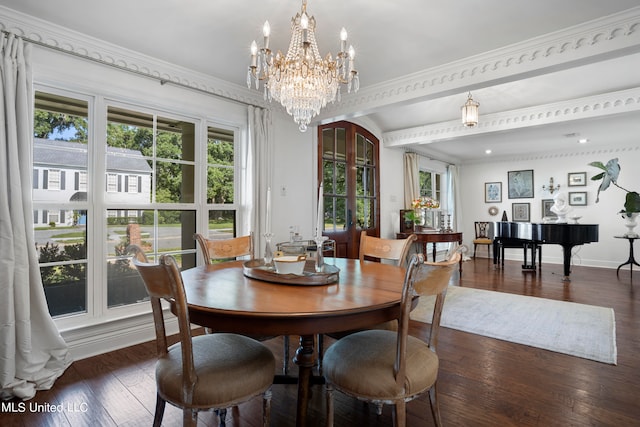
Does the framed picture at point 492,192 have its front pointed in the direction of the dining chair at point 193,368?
yes

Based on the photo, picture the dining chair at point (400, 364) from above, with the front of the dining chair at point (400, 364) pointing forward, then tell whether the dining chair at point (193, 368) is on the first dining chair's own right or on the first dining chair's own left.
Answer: on the first dining chair's own left

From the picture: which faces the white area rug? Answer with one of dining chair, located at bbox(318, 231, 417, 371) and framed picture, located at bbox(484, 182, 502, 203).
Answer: the framed picture

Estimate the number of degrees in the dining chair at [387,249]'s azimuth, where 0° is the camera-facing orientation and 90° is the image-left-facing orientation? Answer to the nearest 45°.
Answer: approximately 45°

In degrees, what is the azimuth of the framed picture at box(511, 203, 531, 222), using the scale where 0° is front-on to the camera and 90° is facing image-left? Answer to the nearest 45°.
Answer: approximately 0°

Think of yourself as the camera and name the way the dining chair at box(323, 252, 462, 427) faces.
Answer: facing away from the viewer and to the left of the viewer

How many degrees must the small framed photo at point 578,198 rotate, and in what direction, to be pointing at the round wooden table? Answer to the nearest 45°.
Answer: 0° — it already faces it

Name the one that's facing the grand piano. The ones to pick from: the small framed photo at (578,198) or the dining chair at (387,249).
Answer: the small framed photo
